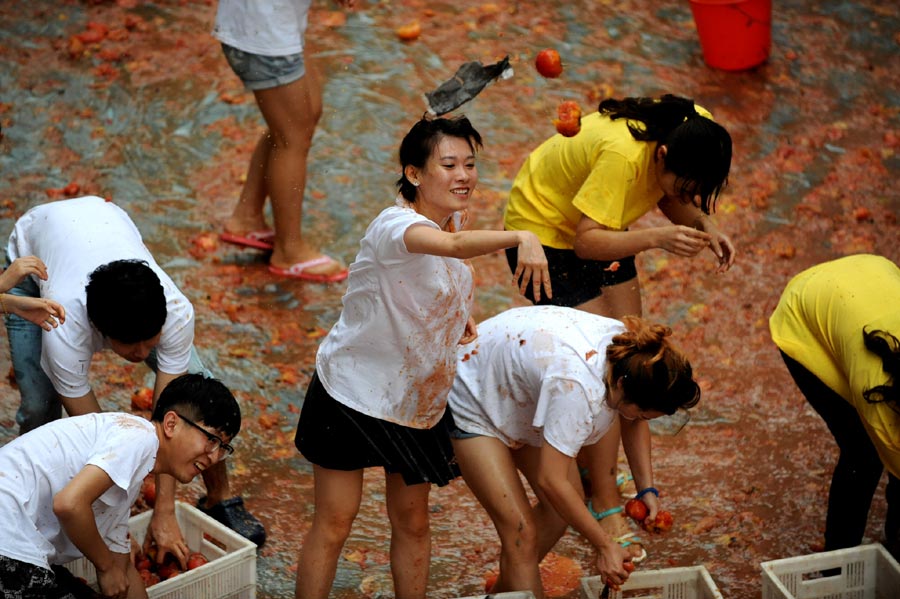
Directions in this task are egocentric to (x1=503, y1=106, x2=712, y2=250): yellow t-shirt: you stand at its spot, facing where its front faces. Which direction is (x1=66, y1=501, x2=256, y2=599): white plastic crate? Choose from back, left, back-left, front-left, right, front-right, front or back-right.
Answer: back-right

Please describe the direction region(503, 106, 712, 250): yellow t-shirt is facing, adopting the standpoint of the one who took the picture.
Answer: facing to the right of the viewer

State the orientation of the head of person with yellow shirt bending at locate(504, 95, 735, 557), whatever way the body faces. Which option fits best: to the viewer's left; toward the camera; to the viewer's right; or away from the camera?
to the viewer's right

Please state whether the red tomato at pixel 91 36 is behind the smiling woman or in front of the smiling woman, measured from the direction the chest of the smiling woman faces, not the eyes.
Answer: behind

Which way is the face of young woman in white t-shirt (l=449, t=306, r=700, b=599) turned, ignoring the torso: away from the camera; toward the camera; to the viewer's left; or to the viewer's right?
to the viewer's right

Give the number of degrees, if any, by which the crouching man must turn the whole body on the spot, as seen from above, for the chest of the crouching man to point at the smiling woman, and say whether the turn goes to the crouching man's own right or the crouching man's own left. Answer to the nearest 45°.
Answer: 0° — they already face them

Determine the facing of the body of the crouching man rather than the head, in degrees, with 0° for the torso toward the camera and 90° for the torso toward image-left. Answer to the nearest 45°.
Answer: approximately 270°

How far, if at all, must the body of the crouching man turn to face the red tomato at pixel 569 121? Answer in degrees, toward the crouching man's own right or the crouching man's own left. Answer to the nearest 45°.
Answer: approximately 45° to the crouching man's own left
